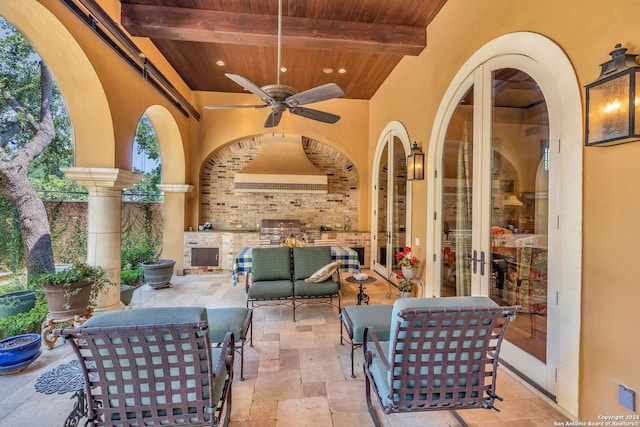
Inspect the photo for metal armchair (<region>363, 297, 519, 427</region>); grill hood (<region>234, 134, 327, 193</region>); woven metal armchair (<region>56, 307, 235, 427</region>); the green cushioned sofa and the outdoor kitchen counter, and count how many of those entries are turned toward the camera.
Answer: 3

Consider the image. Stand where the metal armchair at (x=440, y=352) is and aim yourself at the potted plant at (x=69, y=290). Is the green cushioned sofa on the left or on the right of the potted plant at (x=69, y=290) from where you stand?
right

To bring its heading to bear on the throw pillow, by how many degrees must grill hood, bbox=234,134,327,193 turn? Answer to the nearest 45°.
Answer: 0° — it already faces it

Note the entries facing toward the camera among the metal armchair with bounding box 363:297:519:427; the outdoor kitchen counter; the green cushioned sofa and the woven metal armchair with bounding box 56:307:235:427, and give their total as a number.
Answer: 2

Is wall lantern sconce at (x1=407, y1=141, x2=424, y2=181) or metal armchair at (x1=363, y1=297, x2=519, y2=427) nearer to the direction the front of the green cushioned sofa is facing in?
the metal armchair

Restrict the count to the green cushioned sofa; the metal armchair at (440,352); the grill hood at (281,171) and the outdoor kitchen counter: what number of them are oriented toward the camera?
3

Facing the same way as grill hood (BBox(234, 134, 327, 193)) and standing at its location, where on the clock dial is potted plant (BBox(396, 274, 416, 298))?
The potted plant is roughly at 11 o'clock from the grill hood.

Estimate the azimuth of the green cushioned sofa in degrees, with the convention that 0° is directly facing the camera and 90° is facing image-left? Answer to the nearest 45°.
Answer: approximately 0°

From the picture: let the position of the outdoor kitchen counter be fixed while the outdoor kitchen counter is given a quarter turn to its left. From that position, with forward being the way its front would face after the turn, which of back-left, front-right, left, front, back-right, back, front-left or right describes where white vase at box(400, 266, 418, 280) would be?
front-right

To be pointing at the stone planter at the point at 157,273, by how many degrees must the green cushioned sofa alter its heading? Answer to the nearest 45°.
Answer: approximately 135° to its right
